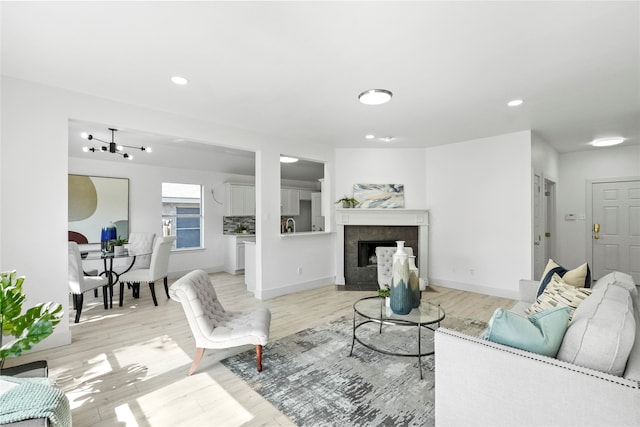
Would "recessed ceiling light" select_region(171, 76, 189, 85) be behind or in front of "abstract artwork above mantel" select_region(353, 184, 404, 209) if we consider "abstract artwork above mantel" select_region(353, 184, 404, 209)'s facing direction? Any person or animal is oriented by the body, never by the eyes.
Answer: in front

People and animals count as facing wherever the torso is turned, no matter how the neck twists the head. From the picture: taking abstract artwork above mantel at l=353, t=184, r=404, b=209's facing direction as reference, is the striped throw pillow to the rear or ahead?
ahead

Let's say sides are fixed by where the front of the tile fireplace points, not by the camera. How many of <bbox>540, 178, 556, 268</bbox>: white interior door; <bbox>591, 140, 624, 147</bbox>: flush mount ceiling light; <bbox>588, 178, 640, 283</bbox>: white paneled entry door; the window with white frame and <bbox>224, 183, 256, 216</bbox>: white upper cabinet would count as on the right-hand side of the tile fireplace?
2

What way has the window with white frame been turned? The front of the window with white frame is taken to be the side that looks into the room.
toward the camera

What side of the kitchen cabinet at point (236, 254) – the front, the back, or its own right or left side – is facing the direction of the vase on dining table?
right

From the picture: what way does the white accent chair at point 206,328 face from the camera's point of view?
to the viewer's right

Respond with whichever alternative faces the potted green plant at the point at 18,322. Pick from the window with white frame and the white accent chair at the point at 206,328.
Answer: the window with white frame

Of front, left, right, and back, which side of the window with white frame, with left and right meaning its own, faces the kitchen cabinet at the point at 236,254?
left

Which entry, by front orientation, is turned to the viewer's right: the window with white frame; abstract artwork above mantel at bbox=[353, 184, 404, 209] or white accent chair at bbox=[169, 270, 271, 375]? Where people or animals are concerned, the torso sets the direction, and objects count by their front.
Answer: the white accent chair

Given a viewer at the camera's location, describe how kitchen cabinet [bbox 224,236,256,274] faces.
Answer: facing the viewer and to the right of the viewer

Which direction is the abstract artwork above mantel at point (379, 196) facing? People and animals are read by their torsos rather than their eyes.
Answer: toward the camera

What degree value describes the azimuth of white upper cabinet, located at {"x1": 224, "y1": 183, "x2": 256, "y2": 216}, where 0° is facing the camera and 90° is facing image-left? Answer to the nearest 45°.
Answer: approximately 315°
